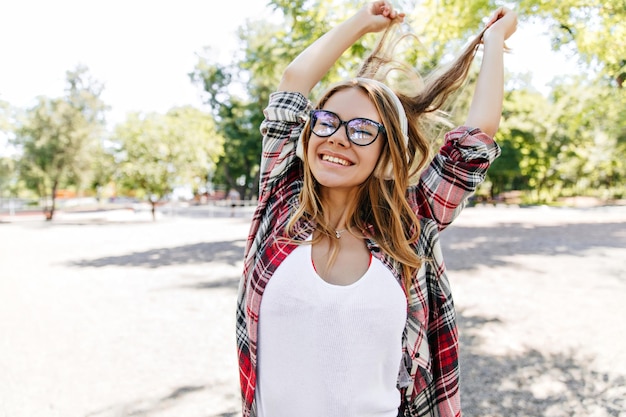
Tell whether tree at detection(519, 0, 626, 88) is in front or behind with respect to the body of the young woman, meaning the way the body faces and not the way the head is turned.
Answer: behind

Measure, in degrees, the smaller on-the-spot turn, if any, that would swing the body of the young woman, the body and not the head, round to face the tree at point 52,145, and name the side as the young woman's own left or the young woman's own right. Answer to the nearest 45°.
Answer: approximately 135° to the young woman's own right

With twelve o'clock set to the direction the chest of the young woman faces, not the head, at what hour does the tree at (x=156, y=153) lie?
The tree is roughly at 5 o'clock from the young woman.

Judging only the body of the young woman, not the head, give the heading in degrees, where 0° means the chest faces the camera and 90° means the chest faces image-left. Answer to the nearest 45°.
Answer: approximately 0°
